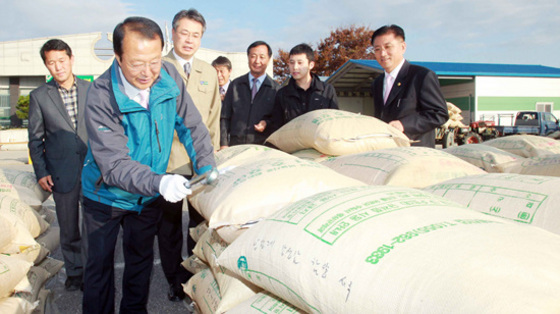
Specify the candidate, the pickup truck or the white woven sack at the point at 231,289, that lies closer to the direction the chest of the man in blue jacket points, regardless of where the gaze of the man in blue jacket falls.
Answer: the white woven sack

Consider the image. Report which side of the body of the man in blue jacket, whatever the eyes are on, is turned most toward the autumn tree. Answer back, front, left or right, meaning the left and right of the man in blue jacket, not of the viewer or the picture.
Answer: left

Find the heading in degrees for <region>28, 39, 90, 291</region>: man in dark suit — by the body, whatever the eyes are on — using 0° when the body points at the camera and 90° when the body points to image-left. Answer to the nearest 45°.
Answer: approximately 315°

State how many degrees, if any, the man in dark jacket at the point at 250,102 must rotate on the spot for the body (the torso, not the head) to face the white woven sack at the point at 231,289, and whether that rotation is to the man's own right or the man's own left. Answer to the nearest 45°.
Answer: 0° — they already face it

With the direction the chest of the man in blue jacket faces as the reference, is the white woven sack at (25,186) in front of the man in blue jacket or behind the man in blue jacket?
behind

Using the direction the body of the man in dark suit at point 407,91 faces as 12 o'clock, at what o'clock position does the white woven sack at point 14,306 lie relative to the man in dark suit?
The white woven sack is roughly at 12 o'clock from the man in dark suit.

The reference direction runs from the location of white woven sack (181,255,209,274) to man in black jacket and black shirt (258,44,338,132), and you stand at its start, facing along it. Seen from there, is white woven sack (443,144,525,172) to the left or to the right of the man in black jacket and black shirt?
right

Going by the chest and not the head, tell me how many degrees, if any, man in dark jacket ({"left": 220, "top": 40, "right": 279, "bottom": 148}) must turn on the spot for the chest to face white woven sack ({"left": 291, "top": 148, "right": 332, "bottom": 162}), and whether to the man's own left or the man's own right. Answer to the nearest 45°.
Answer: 0° — they already face it

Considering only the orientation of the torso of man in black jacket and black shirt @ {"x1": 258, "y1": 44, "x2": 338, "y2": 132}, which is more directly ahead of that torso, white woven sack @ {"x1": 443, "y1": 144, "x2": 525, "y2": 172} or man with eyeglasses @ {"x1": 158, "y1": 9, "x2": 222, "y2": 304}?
the man with eyeglasses

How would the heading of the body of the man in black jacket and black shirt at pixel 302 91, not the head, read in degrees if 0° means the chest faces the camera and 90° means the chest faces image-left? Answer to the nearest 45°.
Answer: approximately 45°
